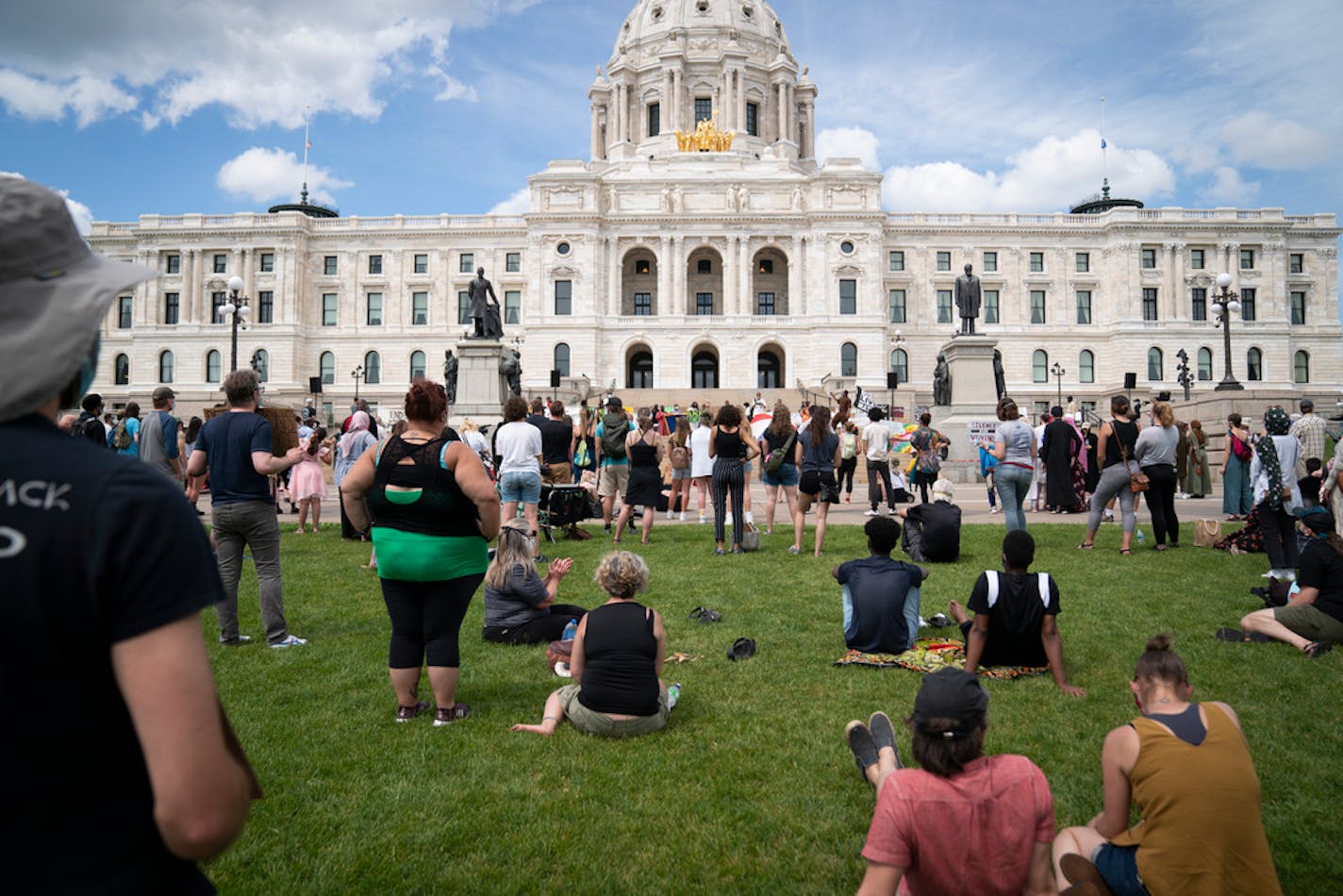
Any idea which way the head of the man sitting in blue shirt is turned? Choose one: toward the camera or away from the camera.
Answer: away from the camera

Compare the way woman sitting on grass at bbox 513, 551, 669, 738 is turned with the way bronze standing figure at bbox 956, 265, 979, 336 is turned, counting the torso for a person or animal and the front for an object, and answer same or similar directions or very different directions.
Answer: very different directions

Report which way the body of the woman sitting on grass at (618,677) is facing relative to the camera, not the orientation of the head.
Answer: away from the camera

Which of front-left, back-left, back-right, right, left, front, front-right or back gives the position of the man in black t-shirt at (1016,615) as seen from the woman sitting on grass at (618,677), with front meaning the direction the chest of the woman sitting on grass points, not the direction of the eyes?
right

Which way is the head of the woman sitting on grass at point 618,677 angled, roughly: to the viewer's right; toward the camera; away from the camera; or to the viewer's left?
away from the camera

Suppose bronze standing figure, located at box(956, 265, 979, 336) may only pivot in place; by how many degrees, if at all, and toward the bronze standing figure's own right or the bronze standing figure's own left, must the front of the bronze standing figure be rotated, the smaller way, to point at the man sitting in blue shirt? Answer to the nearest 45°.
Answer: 0° — it already faces them

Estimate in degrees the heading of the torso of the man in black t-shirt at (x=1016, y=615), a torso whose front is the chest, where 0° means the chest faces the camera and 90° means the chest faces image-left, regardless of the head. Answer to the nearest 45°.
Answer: approximately 180°

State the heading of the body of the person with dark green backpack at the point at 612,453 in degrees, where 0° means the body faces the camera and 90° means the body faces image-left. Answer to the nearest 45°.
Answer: approximately 180°

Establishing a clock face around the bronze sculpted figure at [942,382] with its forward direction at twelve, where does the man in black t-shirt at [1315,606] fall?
The man in black t-shirt is roughly at 10 o'clock from the bronze sculpted figure.

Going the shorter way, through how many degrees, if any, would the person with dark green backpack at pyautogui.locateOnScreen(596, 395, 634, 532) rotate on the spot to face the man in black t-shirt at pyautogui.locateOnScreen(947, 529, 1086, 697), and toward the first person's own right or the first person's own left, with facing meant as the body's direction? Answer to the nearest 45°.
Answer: approximately 180°

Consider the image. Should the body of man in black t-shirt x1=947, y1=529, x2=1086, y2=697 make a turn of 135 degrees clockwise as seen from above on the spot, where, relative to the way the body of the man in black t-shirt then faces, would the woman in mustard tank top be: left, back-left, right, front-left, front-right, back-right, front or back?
front-right

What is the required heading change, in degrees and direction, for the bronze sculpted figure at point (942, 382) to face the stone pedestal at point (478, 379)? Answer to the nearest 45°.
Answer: approximately 45° to its right

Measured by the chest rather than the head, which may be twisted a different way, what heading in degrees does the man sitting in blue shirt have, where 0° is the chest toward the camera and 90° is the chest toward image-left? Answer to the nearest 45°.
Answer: approximately 180°
